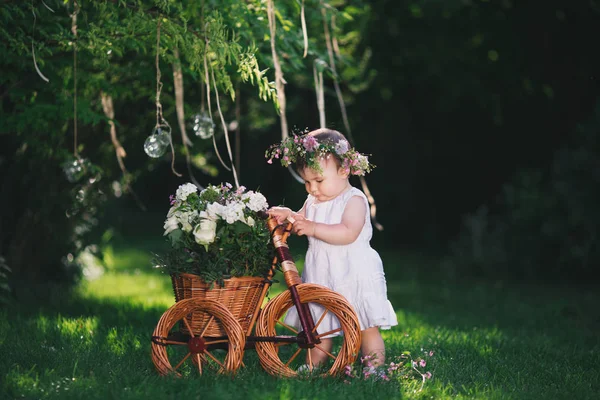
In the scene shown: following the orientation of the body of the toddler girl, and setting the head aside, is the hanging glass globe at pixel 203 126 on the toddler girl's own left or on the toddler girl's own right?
on the toddler girl's own right

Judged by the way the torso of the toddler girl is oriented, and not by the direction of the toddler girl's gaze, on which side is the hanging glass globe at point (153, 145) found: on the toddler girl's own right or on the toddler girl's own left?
on the toddler girl's own right

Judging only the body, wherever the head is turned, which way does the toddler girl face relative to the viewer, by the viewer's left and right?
facing the viewer and to the left of the viewer

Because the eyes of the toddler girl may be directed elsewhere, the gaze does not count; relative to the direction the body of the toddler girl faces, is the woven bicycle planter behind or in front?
in front
